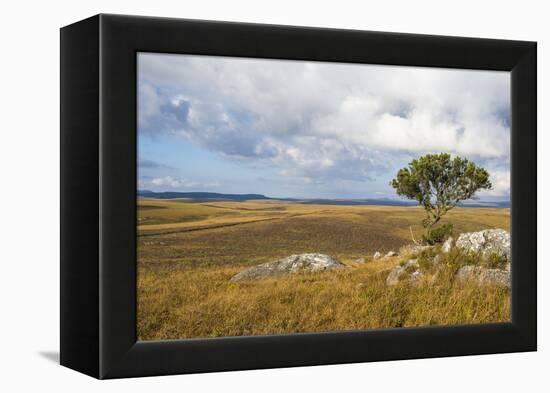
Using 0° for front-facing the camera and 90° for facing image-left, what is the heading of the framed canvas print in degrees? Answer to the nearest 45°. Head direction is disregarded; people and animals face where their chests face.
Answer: approximately 315°
